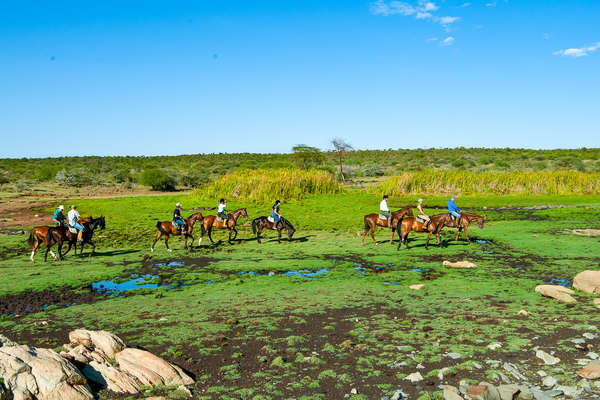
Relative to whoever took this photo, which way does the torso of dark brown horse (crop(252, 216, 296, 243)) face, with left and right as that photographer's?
facing to the right of the viewer

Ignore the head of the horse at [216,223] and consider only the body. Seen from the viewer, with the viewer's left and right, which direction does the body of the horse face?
facing to the right of the viewer

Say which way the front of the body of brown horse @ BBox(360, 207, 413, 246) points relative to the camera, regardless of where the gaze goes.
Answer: to the viewer's right

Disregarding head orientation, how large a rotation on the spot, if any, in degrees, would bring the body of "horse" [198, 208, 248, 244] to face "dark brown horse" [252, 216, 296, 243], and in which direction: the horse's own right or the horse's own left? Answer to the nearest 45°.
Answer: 0° — it already faces it

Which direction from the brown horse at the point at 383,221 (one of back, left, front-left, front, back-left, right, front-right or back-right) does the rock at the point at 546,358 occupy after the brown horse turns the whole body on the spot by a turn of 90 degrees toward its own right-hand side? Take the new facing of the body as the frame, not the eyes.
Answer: front

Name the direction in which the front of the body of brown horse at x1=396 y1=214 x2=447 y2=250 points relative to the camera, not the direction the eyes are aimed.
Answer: to the viewer's right

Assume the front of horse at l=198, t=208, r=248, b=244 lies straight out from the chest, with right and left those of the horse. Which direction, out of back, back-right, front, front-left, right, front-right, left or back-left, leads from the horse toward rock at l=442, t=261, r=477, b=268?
front-right

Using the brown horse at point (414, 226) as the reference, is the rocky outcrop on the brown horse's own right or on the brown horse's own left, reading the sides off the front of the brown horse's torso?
on the brown horse's own right

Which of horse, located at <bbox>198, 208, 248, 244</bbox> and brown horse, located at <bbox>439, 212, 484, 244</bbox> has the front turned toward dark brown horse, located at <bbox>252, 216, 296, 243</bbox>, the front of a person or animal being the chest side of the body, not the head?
the horse

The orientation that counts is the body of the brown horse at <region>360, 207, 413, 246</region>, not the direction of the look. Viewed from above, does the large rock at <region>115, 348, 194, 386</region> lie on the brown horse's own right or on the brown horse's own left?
on the brown horse's own right

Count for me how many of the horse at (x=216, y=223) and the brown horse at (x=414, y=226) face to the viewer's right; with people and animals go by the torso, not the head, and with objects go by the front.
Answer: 2

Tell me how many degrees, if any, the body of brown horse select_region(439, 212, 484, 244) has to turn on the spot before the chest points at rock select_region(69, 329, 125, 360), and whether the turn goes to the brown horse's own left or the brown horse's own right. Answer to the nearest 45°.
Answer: approximately 90° to the brown horse's own right

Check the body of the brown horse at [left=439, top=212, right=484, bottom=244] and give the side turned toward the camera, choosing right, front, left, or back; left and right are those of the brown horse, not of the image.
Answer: right
